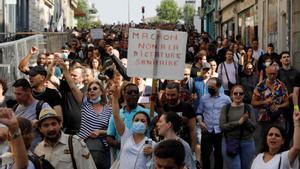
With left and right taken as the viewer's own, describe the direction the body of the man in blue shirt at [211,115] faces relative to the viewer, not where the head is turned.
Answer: facing the viewer

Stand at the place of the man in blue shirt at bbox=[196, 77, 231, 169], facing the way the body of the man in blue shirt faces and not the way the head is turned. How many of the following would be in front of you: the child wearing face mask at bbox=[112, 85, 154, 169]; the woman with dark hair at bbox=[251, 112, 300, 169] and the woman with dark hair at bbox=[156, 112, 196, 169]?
3

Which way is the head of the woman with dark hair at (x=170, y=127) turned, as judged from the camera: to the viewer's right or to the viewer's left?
to the viewer's left

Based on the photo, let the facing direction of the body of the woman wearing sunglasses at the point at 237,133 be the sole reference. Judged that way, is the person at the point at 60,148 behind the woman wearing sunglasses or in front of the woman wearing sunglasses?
in front

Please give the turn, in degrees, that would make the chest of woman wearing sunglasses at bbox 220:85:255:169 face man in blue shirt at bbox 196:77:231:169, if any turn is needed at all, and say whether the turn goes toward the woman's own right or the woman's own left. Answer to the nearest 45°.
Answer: approximately 135° to the woman's own right

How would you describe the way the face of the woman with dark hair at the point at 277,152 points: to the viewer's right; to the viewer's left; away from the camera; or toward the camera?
toward the camera

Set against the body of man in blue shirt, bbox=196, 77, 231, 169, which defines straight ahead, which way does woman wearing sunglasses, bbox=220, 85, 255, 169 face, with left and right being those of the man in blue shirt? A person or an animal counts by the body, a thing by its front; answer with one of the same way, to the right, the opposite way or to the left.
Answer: the same way

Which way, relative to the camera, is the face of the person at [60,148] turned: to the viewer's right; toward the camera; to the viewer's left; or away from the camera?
toward the camera

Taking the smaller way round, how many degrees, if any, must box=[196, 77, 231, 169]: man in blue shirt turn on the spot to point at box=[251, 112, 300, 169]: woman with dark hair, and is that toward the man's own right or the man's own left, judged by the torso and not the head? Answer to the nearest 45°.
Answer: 0° — they already face them
